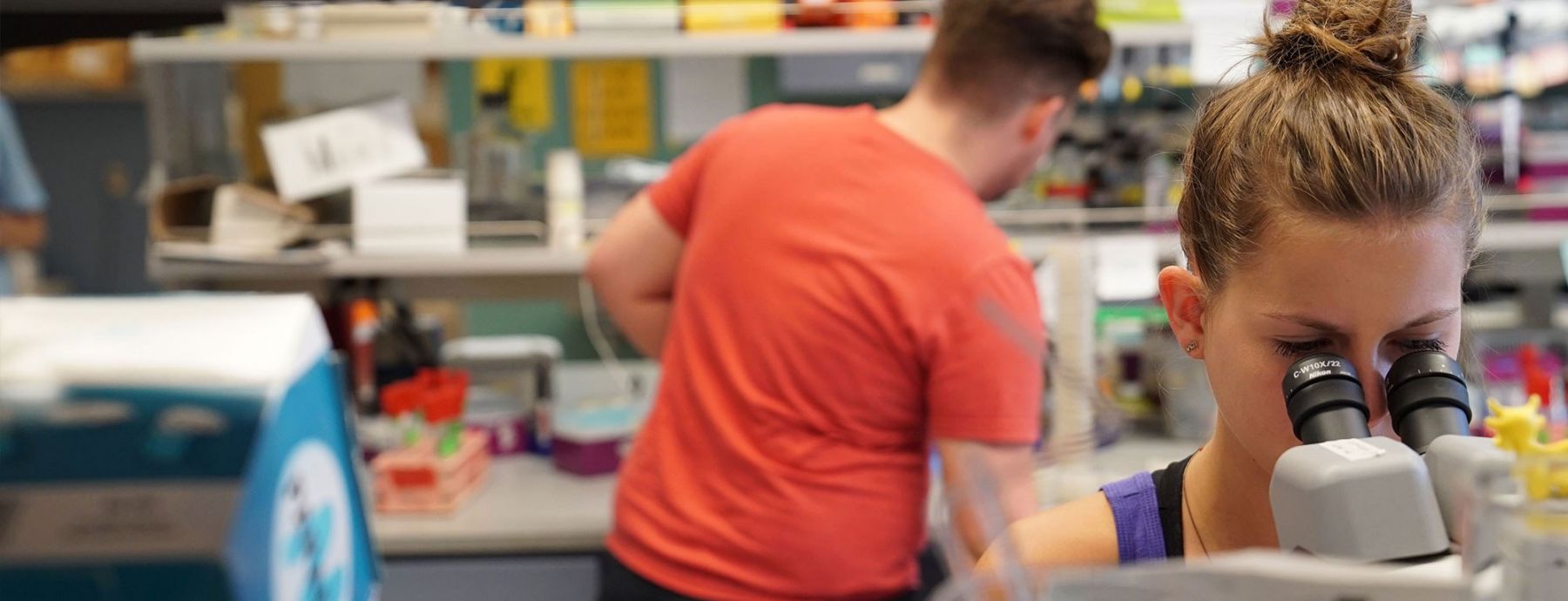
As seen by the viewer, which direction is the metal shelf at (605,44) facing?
toward the camera

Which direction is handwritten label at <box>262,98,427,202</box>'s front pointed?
toward the camera

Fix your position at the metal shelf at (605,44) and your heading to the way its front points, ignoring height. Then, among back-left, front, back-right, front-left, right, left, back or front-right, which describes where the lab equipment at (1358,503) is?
front

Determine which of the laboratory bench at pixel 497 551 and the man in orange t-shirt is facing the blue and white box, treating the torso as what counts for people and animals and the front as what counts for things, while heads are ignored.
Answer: the laboratory bench

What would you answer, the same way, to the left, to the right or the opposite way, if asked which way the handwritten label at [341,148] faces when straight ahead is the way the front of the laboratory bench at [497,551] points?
the same way

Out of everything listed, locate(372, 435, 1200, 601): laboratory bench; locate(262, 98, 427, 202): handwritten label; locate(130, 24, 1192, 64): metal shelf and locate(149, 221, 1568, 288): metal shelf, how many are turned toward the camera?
4

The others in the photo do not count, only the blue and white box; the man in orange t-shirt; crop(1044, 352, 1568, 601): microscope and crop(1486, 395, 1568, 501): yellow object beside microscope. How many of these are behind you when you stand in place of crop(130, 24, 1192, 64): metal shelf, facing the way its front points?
0

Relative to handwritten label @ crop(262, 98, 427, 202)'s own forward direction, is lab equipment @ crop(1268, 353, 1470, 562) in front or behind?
in front

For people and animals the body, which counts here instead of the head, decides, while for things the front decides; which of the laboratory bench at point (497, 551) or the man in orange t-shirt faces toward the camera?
the laboratory bench

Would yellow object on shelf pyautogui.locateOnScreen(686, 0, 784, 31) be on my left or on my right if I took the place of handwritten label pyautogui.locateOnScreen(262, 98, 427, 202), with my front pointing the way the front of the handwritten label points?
on my left

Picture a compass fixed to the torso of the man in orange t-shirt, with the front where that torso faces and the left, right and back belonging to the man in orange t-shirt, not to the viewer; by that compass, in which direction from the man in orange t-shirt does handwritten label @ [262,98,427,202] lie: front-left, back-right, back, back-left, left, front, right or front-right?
left

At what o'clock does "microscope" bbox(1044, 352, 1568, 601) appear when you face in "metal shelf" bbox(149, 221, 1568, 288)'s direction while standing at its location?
The microscope is roughly at 11 o'clock from the metal shelf.

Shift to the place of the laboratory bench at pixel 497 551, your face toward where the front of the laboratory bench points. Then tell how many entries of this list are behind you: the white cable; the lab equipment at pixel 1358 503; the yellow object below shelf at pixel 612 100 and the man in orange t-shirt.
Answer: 2

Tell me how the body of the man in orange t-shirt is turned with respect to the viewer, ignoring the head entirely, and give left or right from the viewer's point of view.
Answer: facing away from the viewer and to the right of the viewer

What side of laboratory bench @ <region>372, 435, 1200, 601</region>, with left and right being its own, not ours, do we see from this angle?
front
